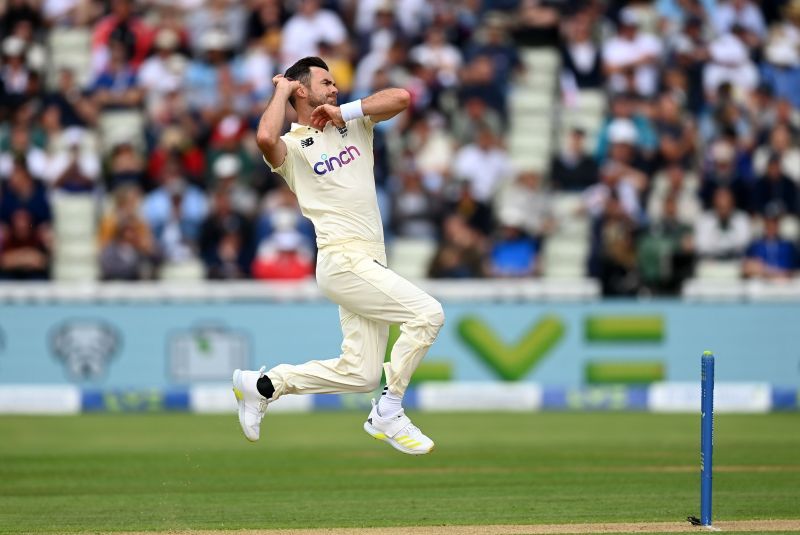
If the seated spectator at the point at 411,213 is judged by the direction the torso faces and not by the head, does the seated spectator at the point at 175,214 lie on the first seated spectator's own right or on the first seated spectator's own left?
on the first seated spectator's own right

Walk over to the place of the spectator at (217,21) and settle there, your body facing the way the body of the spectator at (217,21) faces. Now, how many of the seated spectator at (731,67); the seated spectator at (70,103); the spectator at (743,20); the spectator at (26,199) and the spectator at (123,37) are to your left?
2

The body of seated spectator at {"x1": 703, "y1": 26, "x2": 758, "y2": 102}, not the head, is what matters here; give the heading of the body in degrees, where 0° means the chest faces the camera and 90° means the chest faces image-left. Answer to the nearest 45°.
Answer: approximately 0°

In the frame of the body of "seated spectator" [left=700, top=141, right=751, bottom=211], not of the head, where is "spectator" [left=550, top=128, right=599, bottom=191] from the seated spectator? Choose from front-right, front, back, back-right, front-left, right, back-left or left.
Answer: right

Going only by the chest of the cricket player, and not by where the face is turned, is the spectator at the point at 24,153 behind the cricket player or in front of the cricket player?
behind

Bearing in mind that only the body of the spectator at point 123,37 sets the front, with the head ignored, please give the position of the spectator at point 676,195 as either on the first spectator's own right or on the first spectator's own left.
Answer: on the first spectator's own left

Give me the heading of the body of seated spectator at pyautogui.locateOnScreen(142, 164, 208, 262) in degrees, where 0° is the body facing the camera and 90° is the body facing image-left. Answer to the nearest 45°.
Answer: approximately 0°
